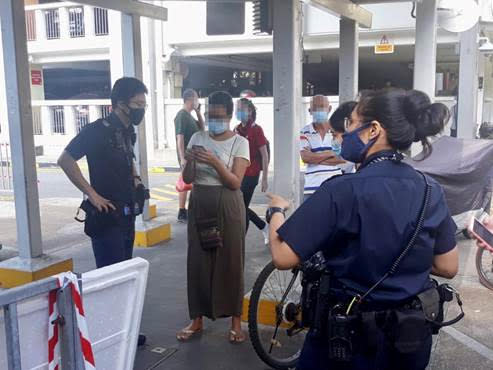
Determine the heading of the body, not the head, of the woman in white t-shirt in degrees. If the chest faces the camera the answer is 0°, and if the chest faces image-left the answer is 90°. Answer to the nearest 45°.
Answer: approximately 0°

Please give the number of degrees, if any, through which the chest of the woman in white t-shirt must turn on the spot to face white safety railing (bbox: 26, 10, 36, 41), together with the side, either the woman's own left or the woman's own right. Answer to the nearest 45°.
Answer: approximately 180°

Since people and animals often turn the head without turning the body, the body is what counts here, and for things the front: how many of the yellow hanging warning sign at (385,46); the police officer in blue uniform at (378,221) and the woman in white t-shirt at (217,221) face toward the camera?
2

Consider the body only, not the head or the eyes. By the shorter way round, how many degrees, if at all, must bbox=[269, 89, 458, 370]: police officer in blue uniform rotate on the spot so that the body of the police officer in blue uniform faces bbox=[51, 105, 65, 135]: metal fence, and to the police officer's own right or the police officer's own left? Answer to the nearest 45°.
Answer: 0° — they already face it

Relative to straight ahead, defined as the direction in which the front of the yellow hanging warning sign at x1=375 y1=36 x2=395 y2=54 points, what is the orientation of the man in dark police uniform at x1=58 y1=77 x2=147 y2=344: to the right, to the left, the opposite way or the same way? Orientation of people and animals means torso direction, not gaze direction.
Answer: to the left

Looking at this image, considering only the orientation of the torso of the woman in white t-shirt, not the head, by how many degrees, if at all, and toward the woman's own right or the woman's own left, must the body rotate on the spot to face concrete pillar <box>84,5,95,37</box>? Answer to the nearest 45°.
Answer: approximately 180°

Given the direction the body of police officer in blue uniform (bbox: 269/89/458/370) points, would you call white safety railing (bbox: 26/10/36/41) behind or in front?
in front

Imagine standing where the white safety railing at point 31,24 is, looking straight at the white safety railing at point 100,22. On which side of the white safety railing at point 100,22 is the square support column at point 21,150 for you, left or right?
right

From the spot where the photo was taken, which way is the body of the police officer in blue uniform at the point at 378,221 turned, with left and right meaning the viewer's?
facing away from the viewer and to the left of the viewer

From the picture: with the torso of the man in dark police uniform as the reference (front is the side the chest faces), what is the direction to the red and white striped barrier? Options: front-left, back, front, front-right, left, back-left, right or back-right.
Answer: front-right

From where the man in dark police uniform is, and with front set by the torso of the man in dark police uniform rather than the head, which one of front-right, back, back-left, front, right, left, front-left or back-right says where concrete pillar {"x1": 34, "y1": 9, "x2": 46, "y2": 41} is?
back-left

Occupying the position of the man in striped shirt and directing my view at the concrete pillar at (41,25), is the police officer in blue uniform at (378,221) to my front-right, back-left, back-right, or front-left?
back-left

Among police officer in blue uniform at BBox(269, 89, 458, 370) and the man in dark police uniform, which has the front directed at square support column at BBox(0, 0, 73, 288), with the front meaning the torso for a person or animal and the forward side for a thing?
the police officer in blue uniform
